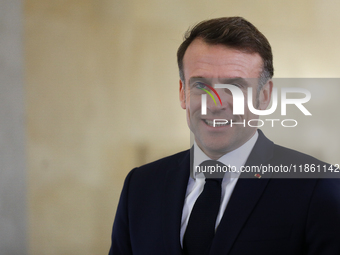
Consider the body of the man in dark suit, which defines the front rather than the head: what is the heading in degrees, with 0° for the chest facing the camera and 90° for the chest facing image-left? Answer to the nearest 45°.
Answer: approximately 45°

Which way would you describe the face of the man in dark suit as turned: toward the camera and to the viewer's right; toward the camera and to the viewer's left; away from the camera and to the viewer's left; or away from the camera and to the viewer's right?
toward the camera and to the viewer's left
